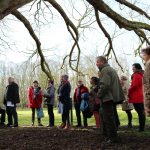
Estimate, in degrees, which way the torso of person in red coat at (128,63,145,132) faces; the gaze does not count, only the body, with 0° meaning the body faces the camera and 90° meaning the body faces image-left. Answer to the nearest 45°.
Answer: approximately 90°

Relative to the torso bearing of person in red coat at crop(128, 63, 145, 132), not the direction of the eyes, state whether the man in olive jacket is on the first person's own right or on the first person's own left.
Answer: on the first person's own left

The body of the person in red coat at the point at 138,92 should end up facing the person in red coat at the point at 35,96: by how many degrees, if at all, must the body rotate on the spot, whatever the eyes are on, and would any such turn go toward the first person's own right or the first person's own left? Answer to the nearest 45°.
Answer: approximately 45° to the first person's own right

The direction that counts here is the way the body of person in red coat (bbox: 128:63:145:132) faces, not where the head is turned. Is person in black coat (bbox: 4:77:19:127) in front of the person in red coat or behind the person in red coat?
in front

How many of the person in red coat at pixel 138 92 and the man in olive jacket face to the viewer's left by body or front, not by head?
2

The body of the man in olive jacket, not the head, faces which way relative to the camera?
to the viewer's left

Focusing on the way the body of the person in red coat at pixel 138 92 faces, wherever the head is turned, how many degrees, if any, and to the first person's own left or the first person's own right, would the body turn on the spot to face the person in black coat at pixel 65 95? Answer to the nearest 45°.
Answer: approximately 45° to the first person's own right

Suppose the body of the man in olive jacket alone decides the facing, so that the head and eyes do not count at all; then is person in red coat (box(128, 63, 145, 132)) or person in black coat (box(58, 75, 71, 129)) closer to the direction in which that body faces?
the person in black coat

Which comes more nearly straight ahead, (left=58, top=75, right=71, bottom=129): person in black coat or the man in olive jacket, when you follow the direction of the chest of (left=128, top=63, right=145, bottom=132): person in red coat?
the person in black coat
